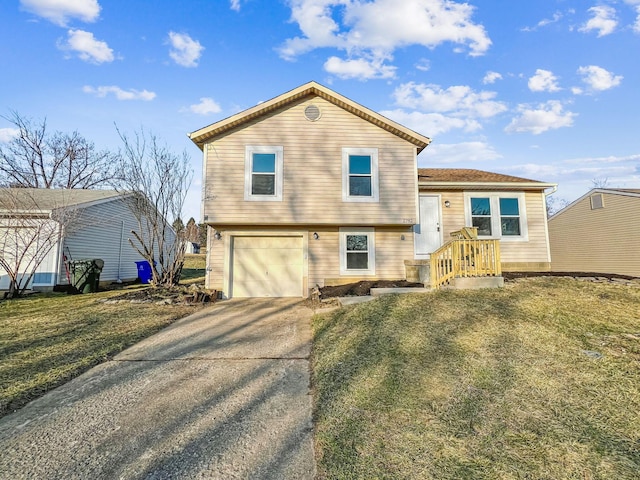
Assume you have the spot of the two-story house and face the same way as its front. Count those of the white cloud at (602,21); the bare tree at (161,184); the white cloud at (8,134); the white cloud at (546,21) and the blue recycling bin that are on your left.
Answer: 2

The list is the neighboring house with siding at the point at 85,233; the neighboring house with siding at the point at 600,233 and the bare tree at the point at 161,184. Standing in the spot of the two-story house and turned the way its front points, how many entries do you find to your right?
2

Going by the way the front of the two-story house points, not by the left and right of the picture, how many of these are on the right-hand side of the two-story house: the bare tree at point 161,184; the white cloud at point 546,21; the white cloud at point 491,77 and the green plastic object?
2

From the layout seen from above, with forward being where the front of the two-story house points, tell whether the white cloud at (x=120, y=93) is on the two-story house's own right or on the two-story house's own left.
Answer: on the two-story house's own right

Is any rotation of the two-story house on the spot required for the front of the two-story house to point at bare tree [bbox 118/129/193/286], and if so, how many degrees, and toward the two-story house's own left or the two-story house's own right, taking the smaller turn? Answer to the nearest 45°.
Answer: approximately 90° to the two-story house's own right

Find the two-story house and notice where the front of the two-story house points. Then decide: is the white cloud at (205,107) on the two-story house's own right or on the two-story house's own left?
on the two-story house's own right

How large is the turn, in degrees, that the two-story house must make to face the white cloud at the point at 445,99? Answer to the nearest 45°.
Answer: approximately 135° to its left

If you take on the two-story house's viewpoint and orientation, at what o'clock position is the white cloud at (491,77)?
The white cloud is roughly at 8 o'clock from the two-story house.

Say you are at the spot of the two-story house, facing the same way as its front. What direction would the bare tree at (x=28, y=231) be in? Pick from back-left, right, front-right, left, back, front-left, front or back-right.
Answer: right

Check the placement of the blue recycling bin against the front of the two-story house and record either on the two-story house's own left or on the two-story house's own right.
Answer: on the two-story house's own right

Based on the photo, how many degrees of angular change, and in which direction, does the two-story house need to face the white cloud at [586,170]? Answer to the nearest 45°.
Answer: approximately 135° to its left

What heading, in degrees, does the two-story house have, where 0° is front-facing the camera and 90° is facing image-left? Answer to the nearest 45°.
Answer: approximately 0°
